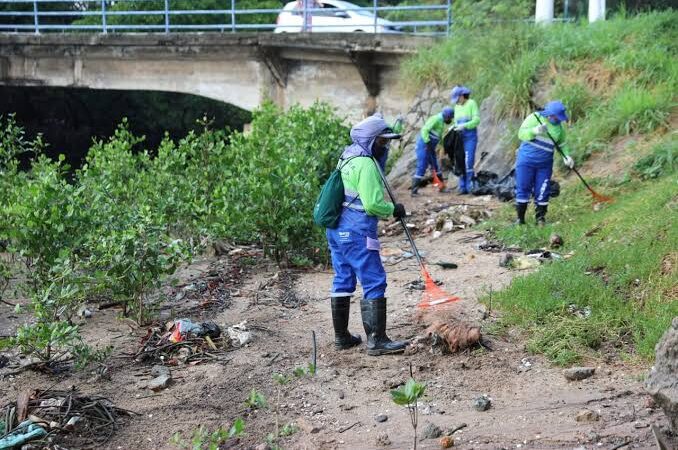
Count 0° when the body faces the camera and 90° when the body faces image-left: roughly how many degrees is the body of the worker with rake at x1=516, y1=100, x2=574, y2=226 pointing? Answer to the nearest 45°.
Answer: approximately 315°

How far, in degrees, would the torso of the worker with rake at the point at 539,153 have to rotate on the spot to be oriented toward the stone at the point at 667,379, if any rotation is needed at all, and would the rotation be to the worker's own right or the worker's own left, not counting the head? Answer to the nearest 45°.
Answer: approximately 45° to the worker's own right

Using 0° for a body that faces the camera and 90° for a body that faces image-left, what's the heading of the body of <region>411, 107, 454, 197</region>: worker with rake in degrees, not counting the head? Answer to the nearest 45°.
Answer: approximately 270°

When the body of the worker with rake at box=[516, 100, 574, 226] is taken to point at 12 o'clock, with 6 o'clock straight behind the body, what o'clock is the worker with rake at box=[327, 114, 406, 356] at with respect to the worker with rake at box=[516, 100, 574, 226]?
the worker with rake at box=[327, 114, 406, 356] is roughly at 2 o'clock from the worker with rake at box=[516, 100, 574, 226].

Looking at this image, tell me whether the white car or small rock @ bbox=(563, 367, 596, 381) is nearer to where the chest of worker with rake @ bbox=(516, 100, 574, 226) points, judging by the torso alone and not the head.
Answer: the small rock

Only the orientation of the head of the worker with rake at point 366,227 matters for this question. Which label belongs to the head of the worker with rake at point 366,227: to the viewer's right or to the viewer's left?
to the viewer's right
